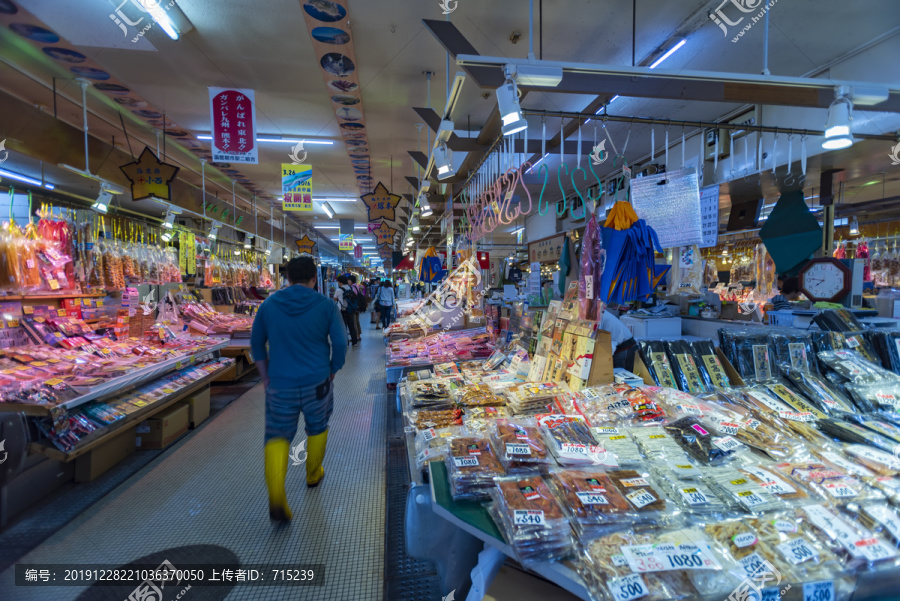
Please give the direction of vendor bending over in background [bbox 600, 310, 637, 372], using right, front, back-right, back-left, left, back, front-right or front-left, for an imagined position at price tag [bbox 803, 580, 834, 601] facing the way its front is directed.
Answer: back-right

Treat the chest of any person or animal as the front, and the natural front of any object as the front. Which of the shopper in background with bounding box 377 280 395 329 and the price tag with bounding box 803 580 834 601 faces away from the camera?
the shopper in background

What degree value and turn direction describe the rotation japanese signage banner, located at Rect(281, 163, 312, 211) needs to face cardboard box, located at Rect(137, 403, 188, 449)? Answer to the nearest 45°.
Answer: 0° — it already faces it

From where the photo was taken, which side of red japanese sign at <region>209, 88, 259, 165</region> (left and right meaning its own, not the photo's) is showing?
front

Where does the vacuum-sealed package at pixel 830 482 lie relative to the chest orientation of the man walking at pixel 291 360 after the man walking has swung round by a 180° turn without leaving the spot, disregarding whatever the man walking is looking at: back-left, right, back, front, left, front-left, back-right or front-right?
front-left

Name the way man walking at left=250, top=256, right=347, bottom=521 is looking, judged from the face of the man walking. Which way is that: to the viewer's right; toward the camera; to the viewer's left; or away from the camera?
away from the camera

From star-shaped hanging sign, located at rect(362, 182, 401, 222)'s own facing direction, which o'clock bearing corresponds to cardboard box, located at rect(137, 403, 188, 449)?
The cardboard box is roughly at 1 o'clock from the star-shaped hanging sign.

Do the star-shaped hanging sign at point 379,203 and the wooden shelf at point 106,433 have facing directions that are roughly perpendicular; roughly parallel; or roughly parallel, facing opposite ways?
roughly perpendicular

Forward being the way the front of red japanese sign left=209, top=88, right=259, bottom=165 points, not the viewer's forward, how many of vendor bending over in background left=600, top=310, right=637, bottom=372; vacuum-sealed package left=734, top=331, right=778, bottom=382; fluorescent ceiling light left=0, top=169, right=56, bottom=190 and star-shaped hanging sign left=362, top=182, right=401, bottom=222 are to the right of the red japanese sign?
1

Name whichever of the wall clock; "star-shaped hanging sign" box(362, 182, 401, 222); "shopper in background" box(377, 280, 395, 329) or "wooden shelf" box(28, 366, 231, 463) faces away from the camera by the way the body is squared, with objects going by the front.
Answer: the shopper in background

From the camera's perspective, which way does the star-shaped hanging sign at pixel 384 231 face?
toward the camera

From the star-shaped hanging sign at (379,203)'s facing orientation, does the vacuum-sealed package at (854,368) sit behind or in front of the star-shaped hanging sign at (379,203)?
in front

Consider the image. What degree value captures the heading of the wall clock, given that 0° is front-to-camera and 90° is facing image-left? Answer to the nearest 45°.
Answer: approximately 0°

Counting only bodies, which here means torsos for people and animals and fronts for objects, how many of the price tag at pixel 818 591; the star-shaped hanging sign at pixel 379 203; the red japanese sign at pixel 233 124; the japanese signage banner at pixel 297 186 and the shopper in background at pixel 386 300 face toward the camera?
4

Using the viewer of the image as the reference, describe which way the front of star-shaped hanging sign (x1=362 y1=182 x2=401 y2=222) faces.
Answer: facing the viewer

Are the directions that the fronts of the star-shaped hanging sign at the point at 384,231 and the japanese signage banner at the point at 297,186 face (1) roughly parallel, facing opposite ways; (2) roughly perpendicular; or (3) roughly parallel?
roughly parallel

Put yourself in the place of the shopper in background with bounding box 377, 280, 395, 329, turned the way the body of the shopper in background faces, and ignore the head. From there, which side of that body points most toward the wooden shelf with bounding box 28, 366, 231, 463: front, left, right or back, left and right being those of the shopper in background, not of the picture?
back
